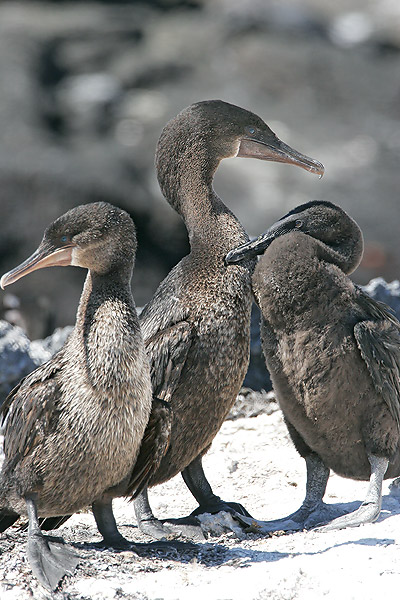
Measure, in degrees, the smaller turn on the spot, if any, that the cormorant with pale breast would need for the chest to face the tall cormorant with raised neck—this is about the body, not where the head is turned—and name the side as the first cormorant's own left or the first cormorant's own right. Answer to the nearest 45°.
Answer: approximately 90° to the first cormorant's own left

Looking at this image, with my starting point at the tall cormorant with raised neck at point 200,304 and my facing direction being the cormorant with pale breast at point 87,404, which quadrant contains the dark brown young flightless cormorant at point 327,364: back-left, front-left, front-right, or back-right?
back-left

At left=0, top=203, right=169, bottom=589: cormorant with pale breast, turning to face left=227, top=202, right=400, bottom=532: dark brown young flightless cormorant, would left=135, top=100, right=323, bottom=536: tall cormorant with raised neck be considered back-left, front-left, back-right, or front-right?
front-left

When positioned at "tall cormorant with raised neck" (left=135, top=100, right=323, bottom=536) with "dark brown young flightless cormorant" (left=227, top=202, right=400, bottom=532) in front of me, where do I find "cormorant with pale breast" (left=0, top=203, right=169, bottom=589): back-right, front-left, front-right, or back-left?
back-right

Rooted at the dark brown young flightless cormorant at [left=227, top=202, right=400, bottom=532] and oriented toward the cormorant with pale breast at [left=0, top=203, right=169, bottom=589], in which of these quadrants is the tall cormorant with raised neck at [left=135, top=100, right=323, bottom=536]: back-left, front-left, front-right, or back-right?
front-right

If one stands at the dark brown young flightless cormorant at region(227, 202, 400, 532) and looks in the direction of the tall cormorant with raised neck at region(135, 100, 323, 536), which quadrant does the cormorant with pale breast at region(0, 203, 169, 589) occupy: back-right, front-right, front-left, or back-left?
front-left

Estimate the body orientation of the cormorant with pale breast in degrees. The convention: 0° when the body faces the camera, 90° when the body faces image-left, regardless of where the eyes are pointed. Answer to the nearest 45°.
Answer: approximately 315°

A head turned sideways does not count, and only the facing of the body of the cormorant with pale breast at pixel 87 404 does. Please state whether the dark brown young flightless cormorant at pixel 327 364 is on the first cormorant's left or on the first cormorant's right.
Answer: on the first cormorant's left
